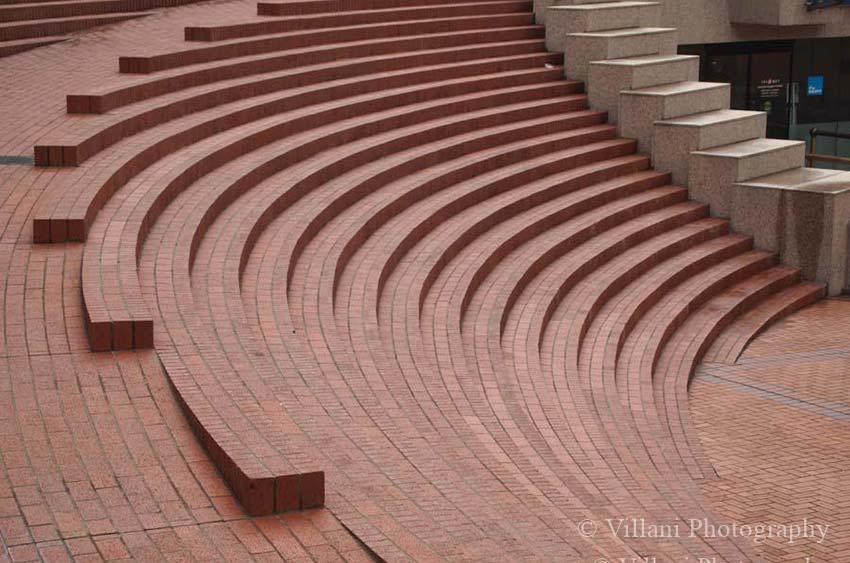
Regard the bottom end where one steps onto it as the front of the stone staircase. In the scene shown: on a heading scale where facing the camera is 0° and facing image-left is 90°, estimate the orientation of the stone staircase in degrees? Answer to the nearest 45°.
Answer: approximately 315°
